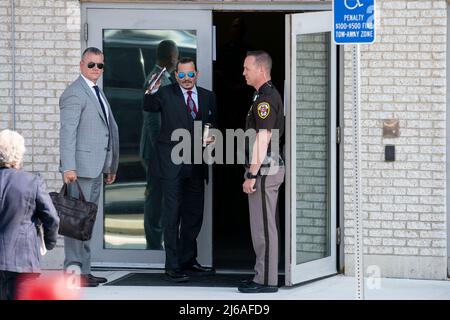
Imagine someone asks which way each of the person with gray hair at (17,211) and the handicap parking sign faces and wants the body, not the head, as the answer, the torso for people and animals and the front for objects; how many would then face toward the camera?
1

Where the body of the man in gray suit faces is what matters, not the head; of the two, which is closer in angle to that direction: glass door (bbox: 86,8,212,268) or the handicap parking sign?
the handicap parking sign

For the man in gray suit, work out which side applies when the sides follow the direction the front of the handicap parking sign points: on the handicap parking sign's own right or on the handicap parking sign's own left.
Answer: on the handicap parking sign's own right

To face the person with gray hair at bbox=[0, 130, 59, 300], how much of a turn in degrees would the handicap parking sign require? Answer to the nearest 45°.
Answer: approximately 90° to its right

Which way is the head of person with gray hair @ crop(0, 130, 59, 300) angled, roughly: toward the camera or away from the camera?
away from the camera

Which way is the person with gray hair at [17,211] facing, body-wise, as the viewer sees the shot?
away from the camera

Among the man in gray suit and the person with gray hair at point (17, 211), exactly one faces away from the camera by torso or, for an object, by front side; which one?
the person with gray hair
